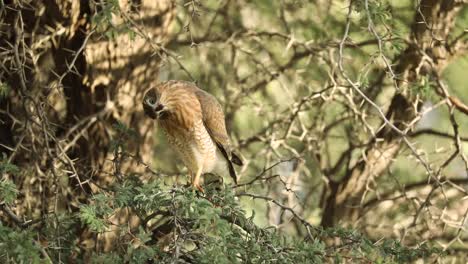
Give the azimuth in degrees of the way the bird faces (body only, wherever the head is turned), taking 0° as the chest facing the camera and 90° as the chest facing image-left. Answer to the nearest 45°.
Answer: approximately 45°

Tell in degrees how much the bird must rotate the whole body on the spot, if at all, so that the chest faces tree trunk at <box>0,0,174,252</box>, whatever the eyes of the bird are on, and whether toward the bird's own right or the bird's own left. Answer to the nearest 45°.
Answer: approximately 90° to the bird's own right
